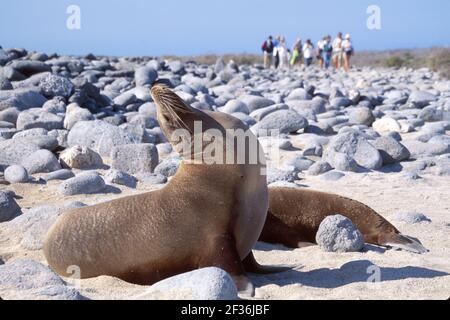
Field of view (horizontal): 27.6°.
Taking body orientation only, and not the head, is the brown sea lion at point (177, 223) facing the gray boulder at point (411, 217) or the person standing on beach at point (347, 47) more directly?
the gray boulder

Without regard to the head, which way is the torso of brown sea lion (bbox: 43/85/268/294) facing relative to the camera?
to the viewer's right

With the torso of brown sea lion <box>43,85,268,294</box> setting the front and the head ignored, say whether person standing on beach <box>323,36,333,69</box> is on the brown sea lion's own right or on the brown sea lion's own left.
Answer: on the brown sea lion's own left

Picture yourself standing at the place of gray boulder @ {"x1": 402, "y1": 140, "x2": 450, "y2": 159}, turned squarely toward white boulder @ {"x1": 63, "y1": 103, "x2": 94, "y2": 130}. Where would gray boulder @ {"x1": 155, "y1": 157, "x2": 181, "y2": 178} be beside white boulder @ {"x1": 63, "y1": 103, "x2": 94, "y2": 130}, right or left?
left
